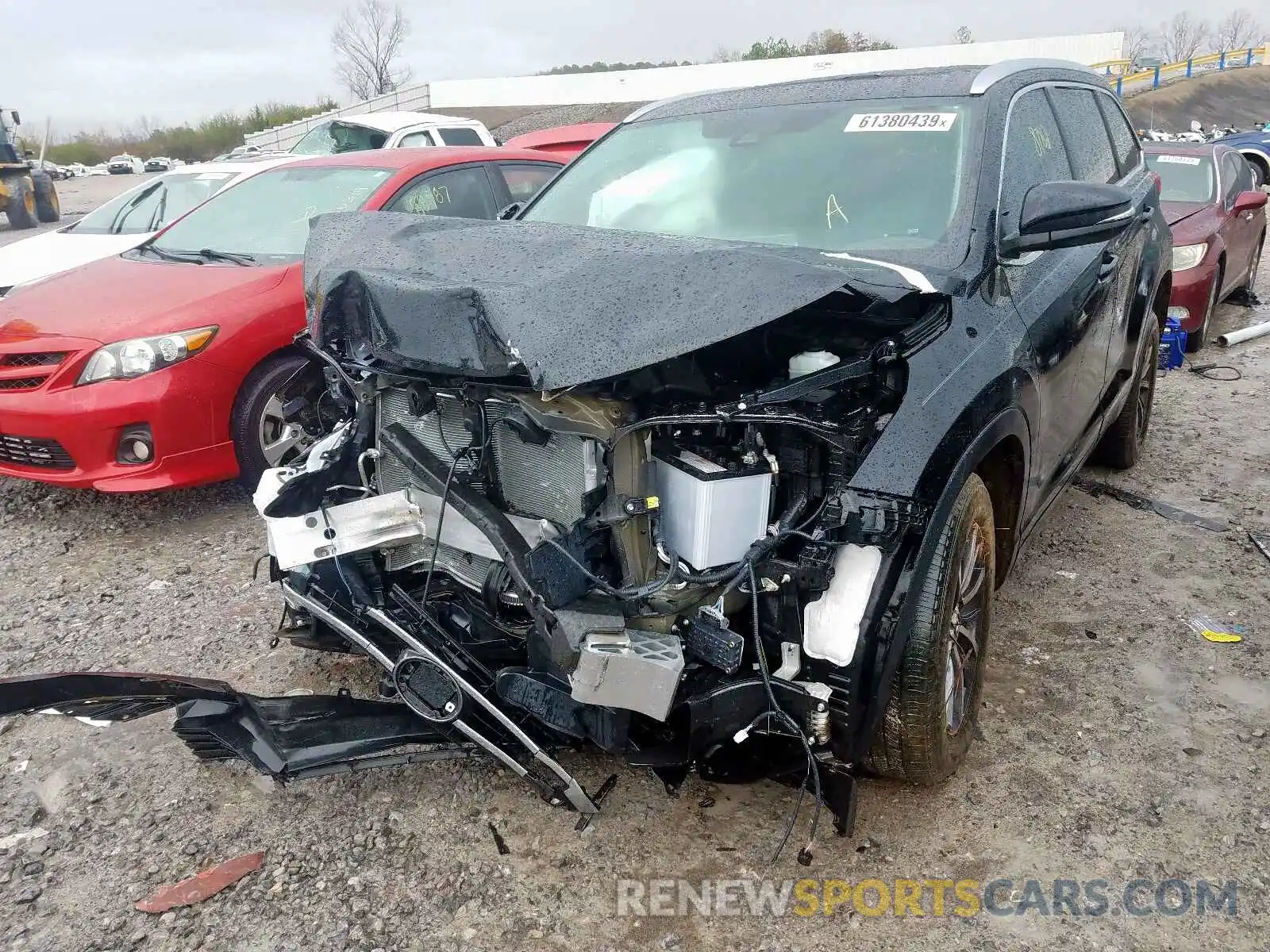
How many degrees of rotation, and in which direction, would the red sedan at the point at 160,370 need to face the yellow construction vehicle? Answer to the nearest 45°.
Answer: approximately 135° to its right

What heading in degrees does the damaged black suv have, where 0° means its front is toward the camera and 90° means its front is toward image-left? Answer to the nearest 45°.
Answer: approximately 45°

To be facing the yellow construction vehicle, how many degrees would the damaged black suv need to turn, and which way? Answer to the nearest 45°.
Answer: approximately 90° to its right

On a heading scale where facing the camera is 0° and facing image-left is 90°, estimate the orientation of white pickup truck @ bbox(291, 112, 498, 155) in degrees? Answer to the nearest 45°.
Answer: approximately 45°

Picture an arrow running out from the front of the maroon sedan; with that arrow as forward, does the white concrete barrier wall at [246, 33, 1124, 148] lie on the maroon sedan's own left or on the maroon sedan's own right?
on the maroon sedan's own right

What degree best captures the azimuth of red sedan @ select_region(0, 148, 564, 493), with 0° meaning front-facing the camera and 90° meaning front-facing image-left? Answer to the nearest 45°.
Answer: approximately 45°

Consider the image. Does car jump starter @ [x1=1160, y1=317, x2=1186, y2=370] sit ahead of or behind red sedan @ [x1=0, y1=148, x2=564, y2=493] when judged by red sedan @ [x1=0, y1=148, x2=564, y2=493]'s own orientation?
behind

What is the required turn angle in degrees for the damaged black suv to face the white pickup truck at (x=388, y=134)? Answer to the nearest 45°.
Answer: approximately 135° to its right

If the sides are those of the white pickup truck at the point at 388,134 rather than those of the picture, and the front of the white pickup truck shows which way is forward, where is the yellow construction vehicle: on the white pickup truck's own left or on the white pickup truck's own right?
on the white pickup truck's own right

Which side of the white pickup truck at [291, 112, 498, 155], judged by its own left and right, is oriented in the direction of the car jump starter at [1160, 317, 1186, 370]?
left
